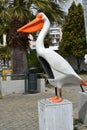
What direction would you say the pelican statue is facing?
to the viewer's left

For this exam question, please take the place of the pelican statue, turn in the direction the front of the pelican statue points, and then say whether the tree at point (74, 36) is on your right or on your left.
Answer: on your right

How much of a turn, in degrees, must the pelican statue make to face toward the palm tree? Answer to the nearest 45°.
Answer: approximately 90° to its right
